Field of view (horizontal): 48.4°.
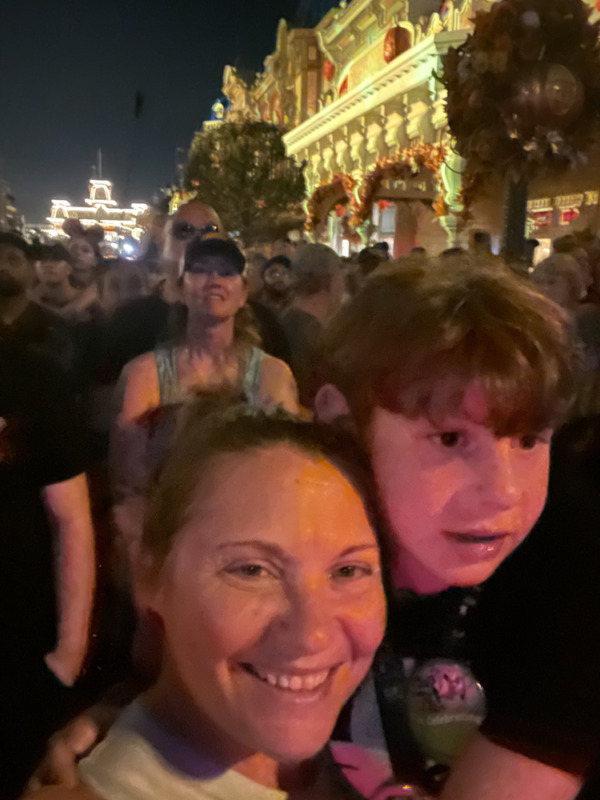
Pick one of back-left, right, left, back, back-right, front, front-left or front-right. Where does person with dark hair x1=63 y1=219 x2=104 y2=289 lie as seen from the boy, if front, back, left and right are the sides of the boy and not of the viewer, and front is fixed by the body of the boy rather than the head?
back

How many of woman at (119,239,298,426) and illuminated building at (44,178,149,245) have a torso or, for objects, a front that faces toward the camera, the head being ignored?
2

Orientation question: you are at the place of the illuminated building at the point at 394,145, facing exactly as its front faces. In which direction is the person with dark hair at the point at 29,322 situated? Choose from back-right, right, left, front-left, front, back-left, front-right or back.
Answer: front-left

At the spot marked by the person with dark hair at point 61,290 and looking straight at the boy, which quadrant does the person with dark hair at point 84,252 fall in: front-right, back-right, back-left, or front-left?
back-left

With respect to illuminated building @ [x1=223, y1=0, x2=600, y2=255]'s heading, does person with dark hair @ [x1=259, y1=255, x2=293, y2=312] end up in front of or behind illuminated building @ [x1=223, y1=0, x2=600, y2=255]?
in front

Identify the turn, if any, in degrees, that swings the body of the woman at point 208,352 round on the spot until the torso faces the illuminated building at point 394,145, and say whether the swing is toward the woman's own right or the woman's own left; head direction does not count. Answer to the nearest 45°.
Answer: approximately 180°

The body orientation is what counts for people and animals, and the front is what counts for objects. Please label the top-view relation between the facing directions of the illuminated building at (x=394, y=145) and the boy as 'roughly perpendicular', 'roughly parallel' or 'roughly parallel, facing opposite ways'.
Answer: roughly perpendicular

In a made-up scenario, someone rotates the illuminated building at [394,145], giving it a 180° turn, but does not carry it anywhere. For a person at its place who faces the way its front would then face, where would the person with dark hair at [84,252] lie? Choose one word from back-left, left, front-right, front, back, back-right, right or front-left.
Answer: back-right
